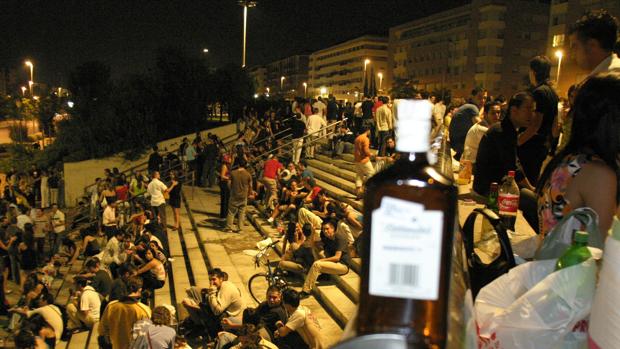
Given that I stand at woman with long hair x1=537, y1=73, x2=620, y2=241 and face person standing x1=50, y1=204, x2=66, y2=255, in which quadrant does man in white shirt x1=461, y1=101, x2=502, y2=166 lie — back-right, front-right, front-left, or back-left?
front-right

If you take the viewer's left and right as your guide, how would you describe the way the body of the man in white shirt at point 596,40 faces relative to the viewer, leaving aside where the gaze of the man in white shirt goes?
facing away from the viewer and to the left of the viewer

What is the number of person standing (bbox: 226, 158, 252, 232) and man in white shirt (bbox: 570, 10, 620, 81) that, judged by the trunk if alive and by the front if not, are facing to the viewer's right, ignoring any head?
0
